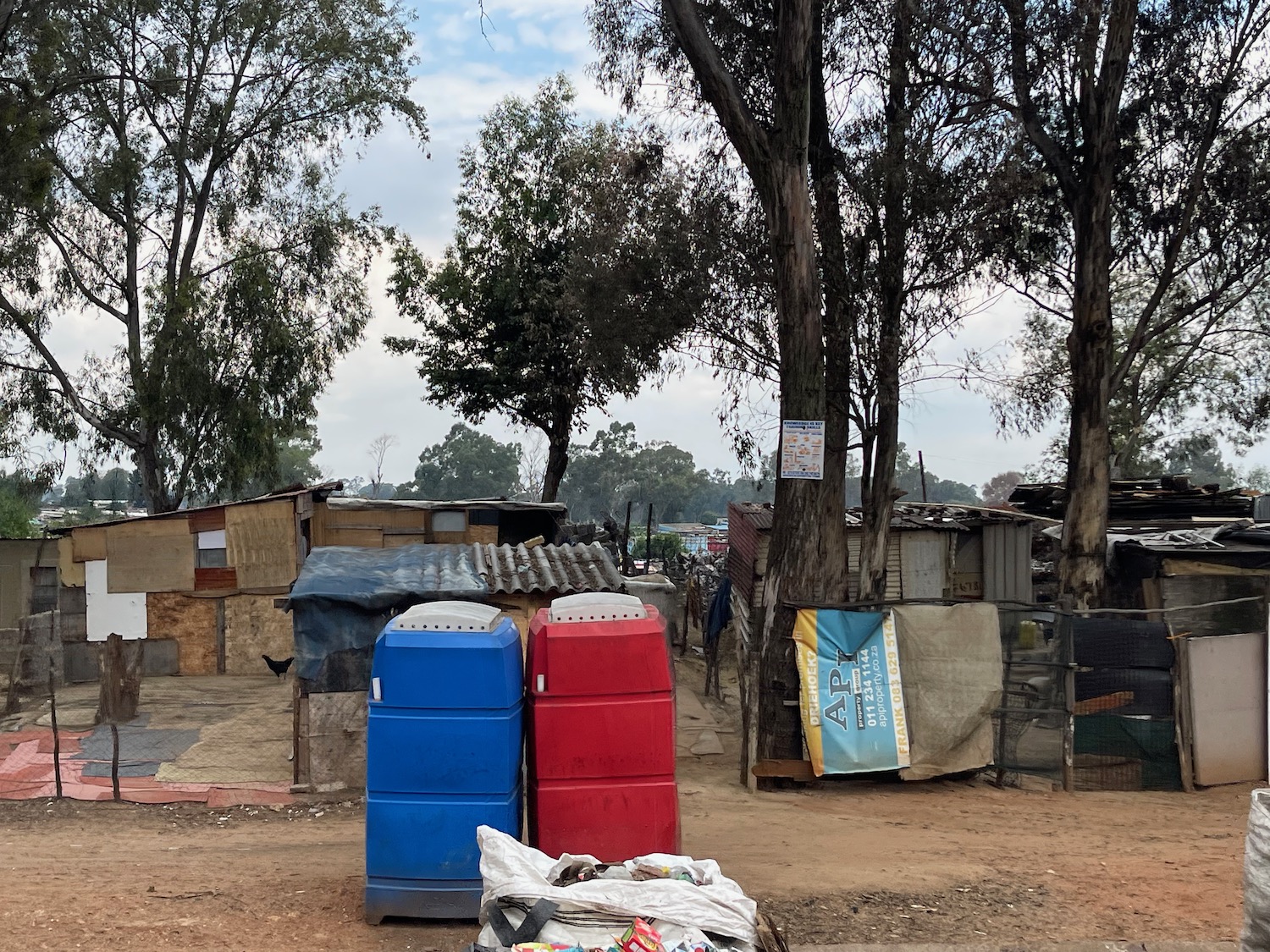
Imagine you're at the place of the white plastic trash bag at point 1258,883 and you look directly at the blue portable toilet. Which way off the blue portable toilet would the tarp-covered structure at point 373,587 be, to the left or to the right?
right

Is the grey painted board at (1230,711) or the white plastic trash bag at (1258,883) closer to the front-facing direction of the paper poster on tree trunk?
the white plastic trash bag

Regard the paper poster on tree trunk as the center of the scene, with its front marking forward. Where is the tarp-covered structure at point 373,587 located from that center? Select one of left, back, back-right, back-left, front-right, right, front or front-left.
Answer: right

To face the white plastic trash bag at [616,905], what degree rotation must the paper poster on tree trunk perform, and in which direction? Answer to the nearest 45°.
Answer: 0° — it already faces it

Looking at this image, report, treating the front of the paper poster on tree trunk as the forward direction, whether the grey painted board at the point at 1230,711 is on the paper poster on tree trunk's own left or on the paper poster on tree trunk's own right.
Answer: on the paper poster on tree trunk's own left

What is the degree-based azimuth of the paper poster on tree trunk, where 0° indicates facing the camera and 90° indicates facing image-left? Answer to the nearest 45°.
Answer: approximately 0°
